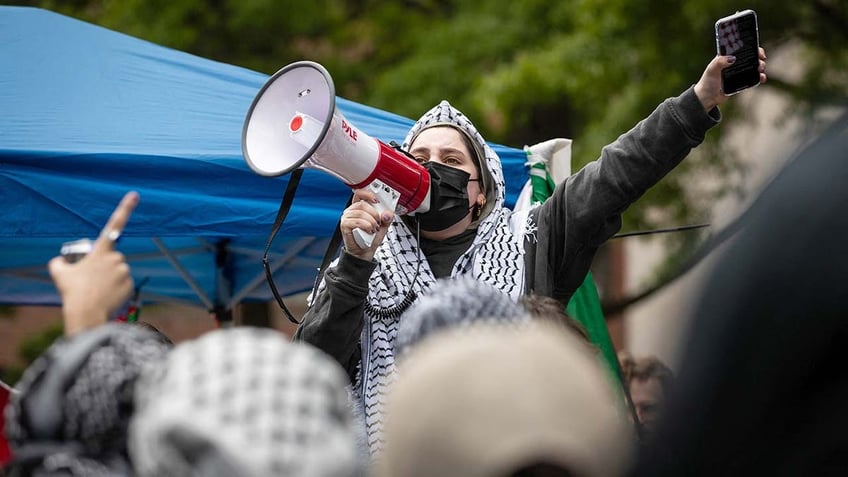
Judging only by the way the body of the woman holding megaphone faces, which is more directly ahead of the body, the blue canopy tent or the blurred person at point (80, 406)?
the blurred person

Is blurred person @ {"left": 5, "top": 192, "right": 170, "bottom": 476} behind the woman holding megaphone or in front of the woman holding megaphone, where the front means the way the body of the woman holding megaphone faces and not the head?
in front

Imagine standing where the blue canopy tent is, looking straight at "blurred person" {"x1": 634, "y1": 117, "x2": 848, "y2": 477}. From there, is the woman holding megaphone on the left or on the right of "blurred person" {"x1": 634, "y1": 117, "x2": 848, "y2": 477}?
left

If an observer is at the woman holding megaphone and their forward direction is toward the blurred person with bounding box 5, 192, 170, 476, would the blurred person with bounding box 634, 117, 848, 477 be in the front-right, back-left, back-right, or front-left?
front-left

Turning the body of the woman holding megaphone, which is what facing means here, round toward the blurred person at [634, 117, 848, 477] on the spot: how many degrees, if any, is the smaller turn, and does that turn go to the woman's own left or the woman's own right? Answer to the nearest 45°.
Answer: approximately 45° to the woman's own left

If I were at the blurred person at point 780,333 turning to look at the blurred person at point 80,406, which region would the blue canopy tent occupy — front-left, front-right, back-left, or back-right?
front-right

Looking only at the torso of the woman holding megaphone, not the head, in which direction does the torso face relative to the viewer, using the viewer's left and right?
facing the viewer and to the left of the viewer

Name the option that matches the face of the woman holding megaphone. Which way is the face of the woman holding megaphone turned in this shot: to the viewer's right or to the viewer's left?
to the viewer's left
